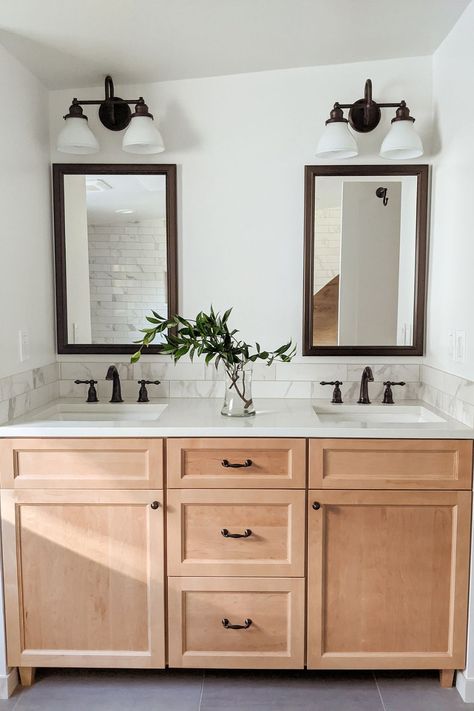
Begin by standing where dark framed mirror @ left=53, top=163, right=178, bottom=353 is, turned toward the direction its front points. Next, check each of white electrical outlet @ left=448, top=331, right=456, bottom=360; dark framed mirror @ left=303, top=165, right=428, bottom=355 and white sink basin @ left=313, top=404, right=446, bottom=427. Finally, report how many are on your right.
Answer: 0

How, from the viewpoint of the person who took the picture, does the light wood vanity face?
facing the viewer

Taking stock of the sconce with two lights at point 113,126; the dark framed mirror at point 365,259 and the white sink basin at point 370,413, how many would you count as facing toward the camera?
3

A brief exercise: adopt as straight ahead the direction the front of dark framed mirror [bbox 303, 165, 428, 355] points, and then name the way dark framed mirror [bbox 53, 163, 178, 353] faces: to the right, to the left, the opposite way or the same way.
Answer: the same way

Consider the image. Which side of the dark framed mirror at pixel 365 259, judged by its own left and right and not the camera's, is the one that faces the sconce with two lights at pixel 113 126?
right

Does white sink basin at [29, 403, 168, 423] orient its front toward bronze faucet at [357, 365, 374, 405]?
no

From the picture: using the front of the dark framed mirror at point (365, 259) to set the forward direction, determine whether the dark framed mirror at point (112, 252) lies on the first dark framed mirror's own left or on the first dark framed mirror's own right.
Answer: on the first dark framed mirror's own right

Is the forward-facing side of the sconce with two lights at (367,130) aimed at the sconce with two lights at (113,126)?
no

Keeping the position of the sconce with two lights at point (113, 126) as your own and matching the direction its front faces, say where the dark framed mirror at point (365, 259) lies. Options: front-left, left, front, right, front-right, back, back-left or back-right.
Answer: left

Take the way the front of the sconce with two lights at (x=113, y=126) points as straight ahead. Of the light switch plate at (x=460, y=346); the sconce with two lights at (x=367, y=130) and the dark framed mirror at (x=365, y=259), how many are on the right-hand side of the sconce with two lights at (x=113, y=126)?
0

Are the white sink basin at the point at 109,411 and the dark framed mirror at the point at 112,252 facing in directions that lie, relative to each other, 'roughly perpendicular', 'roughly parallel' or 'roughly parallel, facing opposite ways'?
roughly parallel

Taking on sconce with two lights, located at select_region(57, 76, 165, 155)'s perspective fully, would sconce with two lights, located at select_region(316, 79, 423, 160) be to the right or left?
on its left

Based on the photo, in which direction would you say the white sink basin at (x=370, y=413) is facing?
toward the camera

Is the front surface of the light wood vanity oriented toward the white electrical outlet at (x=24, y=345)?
no
